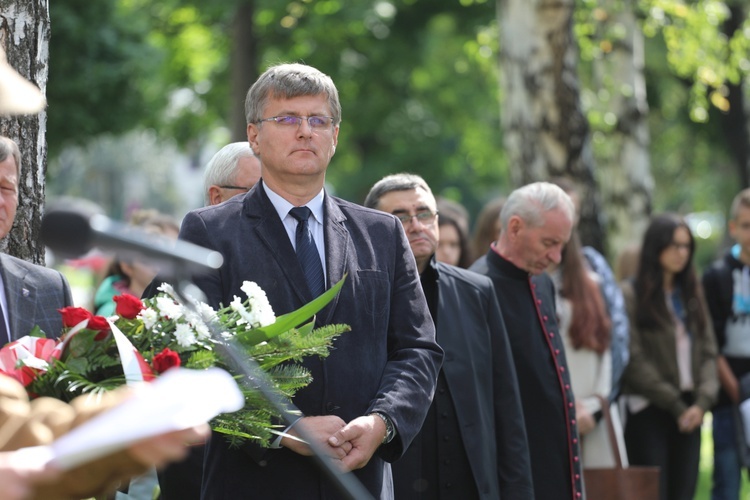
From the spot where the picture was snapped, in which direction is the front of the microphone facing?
facing to the left of the viewer

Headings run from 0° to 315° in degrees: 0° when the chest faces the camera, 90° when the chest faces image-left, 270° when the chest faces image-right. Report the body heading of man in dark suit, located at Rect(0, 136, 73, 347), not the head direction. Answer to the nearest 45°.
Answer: approximately 0°

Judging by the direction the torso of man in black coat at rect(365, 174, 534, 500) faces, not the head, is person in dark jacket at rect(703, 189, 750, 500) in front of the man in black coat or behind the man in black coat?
behind

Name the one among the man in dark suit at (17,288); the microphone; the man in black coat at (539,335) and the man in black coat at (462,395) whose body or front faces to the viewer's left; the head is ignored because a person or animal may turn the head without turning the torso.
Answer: the microphone

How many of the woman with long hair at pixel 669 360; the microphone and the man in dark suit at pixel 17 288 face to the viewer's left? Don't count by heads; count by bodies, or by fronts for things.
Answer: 1

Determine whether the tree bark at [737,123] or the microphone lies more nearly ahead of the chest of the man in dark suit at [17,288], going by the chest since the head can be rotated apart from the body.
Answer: the microphone

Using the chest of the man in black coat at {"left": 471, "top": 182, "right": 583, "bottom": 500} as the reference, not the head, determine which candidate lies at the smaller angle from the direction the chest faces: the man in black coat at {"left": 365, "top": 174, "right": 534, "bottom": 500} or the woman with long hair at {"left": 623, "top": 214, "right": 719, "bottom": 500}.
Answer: the man in black coat

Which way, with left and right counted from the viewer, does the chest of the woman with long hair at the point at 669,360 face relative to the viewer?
facing the viewer and to the right of the viewer

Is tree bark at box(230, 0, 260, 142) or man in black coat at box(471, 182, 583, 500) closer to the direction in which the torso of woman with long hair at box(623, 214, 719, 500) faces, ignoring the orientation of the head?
the man in black coat

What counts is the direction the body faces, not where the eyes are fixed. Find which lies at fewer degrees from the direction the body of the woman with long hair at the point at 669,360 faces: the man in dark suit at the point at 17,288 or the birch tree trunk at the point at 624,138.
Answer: the man in dark suit
